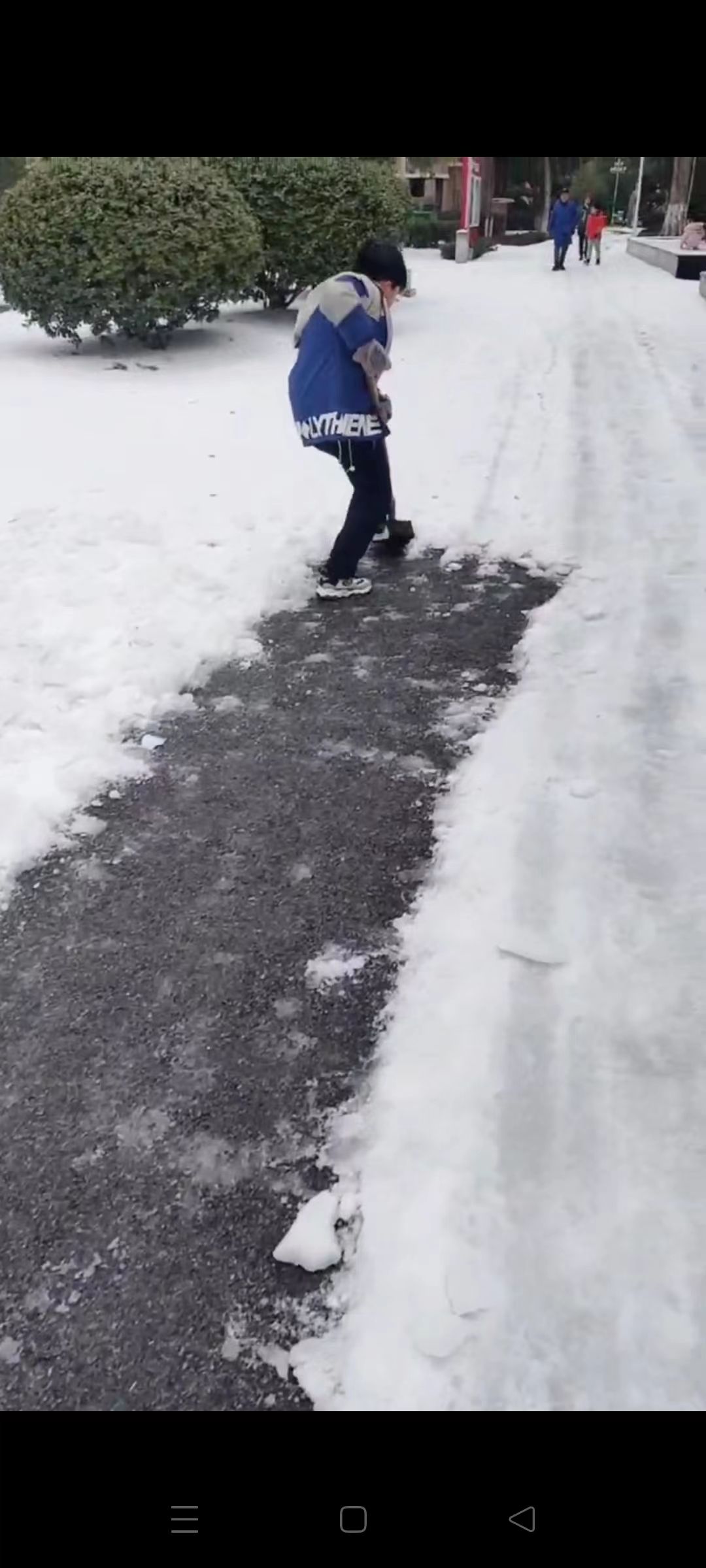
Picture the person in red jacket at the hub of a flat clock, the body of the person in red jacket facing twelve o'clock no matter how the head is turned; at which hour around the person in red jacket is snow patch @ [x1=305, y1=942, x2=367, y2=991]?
The snow patch is roughly at 12 o'clock from the person in red jacket.

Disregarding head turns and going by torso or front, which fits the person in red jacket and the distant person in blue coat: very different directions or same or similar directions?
same or similar directions

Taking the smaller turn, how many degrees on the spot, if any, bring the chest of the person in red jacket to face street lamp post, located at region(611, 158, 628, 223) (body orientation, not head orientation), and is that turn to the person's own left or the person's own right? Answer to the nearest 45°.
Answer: approximately 180°

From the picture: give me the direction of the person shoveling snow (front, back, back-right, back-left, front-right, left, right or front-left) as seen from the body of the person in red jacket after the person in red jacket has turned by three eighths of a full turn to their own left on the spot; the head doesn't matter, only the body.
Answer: back-right

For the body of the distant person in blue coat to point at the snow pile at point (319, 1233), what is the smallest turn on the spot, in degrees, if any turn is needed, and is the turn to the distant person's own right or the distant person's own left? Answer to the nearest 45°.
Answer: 0° — they already face it

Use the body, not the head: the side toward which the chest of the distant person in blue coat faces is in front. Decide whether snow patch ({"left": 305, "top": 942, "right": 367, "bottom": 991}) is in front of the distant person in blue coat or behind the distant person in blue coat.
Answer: in front

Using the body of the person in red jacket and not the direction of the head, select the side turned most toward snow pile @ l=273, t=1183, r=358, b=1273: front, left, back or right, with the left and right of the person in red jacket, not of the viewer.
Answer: front

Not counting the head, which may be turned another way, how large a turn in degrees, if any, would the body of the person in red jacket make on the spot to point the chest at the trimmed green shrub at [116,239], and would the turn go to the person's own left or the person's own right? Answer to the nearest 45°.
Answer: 0° — they already face it

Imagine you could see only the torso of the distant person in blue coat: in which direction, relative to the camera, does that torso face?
toward the camera

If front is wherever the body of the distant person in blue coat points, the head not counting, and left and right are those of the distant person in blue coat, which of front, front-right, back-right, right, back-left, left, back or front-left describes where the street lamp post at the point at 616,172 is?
back

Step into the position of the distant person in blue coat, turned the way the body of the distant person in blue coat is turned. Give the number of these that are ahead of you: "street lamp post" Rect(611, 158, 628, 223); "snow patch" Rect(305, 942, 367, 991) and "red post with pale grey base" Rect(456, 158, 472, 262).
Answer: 1

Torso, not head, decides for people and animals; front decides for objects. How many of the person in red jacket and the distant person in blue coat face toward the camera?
2

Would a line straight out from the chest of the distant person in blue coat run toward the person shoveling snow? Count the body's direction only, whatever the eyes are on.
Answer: yes
